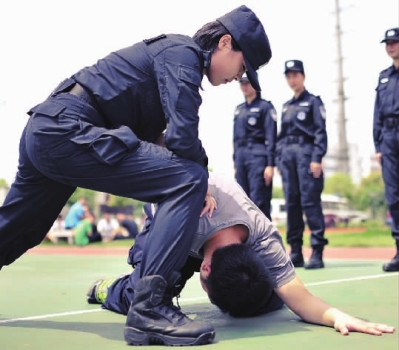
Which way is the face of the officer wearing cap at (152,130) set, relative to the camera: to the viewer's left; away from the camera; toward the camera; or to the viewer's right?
to the viewer's right

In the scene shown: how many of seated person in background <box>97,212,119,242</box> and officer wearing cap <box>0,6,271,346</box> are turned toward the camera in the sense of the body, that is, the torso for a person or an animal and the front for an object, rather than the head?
1

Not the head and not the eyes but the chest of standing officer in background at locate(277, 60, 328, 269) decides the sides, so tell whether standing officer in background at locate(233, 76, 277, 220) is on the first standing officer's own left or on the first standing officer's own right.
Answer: on the first standing officer's own right

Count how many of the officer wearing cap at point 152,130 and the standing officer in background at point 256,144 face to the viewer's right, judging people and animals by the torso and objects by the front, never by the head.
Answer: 1

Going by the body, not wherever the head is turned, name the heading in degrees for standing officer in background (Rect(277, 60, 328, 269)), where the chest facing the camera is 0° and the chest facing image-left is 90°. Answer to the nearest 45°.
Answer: approximately 45°

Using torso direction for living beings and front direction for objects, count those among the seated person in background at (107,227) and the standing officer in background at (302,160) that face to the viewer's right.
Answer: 0

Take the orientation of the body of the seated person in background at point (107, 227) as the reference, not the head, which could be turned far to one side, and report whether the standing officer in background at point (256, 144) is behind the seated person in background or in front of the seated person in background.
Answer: in front

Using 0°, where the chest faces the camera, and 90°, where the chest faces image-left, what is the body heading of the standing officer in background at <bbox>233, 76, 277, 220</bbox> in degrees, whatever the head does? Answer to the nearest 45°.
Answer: approximately 45°

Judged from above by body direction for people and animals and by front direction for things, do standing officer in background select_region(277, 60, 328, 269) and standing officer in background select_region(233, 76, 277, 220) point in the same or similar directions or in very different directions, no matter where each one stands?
same or similar directions

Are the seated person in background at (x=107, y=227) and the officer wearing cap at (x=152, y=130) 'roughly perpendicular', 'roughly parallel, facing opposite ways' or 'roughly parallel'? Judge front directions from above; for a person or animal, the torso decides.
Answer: roughly perpendicular

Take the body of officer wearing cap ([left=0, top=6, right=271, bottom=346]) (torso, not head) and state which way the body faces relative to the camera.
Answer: to the viewer's right

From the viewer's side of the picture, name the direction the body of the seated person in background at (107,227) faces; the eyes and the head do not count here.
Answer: toward the camera

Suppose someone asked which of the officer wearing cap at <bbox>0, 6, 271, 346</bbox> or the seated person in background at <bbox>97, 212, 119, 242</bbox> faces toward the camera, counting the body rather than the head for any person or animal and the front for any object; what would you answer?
the seated person in background

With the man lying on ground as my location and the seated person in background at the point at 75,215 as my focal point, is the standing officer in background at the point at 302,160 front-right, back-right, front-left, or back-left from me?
front-right

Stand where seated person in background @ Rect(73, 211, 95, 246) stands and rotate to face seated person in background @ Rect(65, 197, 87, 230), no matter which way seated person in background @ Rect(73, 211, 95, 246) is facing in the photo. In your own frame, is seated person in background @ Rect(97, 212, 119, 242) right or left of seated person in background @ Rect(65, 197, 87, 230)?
right
